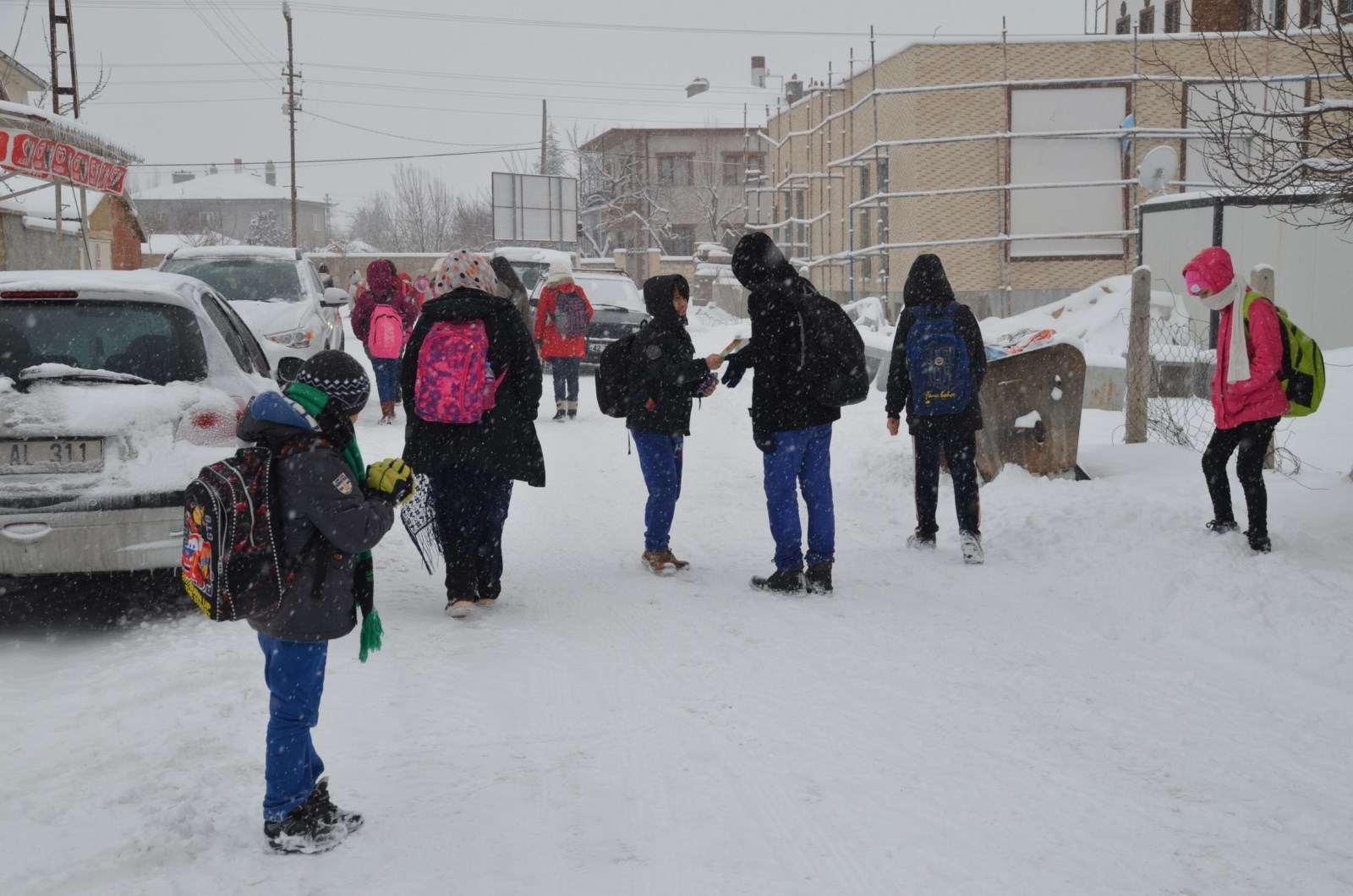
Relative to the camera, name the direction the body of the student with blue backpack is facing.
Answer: away from the camera

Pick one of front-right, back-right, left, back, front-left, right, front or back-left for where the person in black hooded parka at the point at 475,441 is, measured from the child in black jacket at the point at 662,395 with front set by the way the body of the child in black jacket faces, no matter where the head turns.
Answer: back-right

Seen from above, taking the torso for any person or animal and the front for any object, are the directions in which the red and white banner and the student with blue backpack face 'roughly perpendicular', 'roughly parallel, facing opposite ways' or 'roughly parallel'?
roughly perpendicular

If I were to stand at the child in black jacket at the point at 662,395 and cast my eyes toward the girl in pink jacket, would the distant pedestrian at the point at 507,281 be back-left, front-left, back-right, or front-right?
back-left

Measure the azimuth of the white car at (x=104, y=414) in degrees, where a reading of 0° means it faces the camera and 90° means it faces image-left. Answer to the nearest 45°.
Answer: approximately 180°

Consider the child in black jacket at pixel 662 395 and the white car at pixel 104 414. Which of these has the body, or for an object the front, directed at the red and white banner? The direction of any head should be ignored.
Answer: the white car

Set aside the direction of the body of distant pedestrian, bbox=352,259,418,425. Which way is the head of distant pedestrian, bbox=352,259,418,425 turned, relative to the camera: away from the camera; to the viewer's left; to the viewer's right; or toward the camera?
away from the camera

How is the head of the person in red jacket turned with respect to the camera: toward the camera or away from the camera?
away from the camera

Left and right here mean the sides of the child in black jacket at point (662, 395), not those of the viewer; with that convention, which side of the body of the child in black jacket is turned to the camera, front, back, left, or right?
right

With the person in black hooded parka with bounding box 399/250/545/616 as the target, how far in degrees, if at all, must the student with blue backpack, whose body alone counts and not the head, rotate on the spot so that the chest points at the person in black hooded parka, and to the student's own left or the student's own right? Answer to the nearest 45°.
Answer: approximately 135° to the student's own left

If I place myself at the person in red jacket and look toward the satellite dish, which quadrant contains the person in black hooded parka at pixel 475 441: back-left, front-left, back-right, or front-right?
back-right

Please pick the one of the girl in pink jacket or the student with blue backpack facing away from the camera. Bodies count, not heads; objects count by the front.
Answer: the student with blue backpack

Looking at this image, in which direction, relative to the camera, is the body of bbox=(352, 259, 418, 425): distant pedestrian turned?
away from the camera

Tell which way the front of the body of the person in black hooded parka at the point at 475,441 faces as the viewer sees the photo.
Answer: away from the camera
